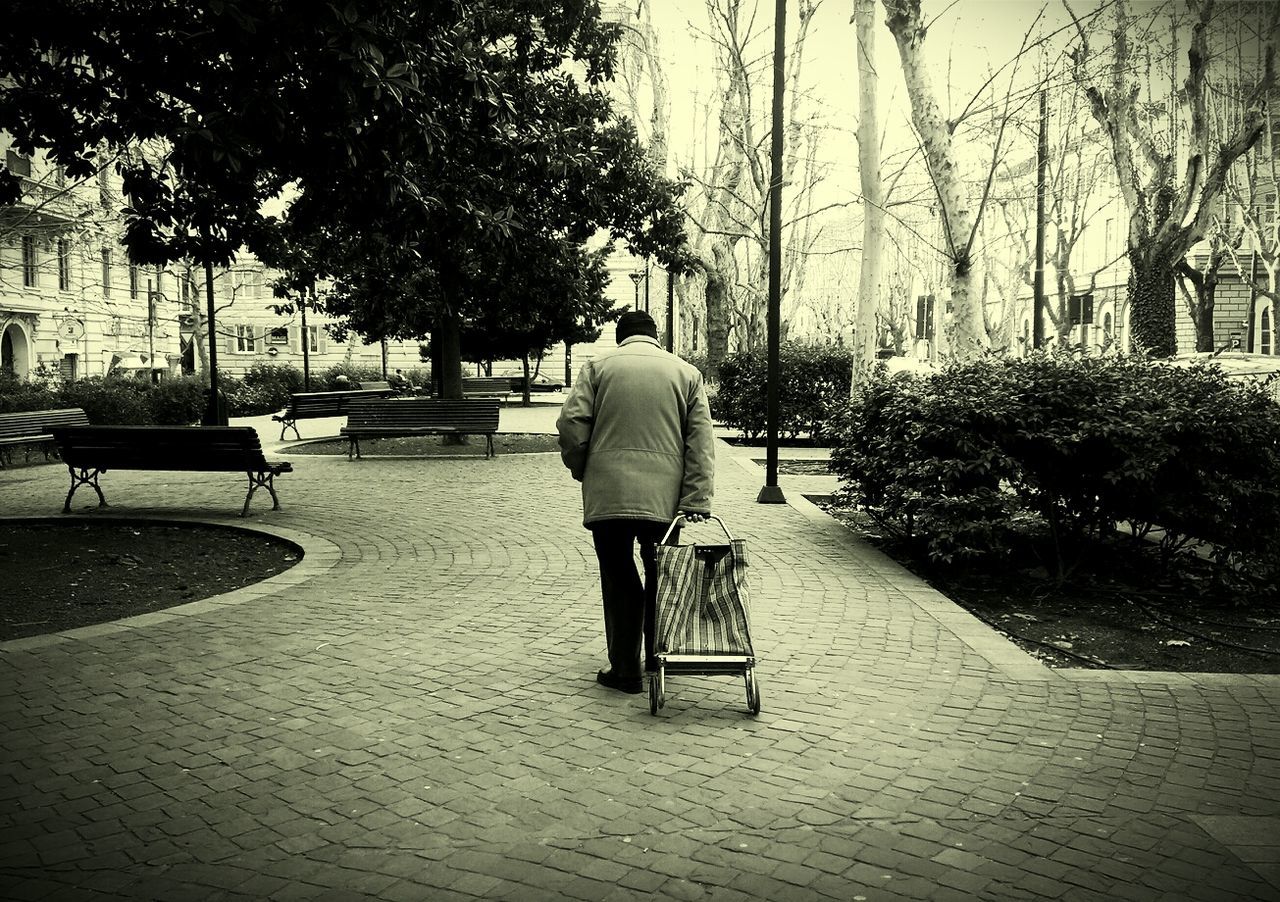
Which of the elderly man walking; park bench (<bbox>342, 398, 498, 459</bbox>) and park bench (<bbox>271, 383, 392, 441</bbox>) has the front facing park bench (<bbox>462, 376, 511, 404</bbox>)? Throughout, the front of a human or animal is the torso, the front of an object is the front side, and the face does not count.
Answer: the elderly man walking

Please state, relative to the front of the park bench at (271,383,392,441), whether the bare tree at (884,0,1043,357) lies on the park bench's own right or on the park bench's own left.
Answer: on the park bench's own left

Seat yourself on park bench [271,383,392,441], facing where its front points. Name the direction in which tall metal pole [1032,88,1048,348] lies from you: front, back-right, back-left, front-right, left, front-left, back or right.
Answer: back-left

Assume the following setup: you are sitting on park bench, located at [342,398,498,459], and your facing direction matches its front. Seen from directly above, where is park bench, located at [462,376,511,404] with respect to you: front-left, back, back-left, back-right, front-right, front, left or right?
back

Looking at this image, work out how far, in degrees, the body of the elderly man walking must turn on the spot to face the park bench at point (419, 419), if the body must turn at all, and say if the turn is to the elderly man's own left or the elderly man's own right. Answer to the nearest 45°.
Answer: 0° — they already face it

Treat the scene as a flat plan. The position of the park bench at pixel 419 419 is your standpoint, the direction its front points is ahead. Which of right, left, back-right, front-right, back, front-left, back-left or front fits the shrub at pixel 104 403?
back-right

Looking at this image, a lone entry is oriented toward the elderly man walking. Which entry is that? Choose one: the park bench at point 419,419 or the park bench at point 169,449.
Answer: the park bench at point 419,419

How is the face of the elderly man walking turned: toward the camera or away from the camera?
away from the camera

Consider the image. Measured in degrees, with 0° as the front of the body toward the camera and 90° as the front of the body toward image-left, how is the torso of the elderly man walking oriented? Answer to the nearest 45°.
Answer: approximately 180°

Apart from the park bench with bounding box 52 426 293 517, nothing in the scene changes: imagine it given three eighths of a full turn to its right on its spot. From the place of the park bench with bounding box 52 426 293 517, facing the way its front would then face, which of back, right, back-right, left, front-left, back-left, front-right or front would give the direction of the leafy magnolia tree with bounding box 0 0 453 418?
back-left
